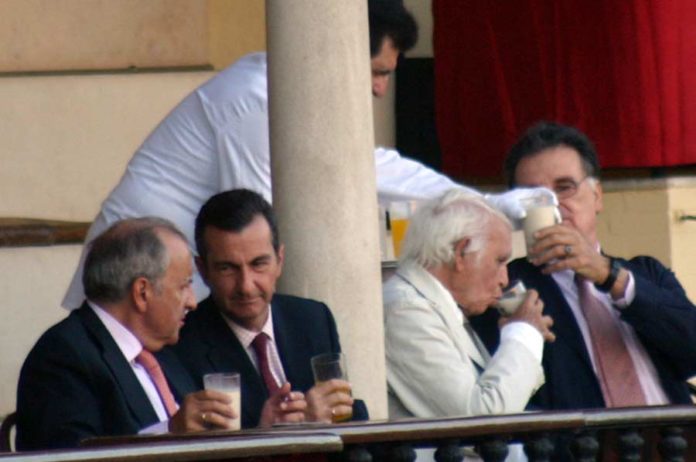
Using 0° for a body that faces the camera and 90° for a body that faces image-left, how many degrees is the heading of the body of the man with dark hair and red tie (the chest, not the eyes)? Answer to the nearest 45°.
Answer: approximately 0°

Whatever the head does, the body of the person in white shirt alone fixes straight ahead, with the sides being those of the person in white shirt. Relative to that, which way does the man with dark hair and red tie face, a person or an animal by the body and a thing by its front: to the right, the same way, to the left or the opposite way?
to the right

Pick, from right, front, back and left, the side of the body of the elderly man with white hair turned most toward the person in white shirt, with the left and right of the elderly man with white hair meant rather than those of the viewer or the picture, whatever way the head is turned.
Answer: back

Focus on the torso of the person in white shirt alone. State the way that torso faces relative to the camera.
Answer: to the viewer's right

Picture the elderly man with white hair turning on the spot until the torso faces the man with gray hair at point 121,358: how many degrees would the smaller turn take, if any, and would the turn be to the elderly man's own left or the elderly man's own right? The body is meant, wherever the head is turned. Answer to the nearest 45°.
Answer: approximately 135° to the elderly man's own right

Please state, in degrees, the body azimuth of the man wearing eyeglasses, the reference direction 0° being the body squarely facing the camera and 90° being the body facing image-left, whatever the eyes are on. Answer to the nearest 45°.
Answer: approximately 45°

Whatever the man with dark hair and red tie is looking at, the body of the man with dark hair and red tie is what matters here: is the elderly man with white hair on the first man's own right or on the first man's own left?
on the first man's own left
